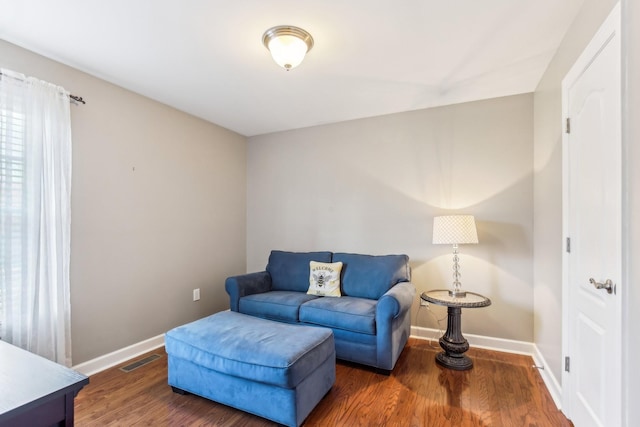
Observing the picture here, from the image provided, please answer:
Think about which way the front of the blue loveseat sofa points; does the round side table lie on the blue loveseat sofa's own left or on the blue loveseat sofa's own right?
on the blue loveseat sofa's own left

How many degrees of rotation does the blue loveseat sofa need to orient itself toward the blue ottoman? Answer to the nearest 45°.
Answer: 0° — it already faces it

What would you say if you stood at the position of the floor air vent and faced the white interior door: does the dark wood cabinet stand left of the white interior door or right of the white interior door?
right

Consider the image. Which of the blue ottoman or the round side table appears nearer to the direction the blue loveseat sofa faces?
the blue ottoman

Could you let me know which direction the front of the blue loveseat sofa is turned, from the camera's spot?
facing the viewer and to the left of the viewer

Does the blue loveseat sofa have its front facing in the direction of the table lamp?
no

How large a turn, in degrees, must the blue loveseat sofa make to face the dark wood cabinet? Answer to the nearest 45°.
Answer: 0° — it already faces it

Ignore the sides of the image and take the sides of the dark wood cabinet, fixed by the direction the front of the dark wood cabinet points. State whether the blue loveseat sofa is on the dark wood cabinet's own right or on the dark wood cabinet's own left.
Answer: on the dark wood cabinet's own left

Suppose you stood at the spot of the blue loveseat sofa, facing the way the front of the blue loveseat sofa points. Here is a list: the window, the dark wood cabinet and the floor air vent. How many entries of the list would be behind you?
0

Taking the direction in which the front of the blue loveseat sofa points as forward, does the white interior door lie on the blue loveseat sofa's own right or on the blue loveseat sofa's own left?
on the blue loveseat sofa's own left

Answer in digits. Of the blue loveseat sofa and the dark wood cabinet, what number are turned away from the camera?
0

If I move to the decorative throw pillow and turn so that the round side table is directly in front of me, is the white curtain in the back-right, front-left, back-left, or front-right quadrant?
back-right
